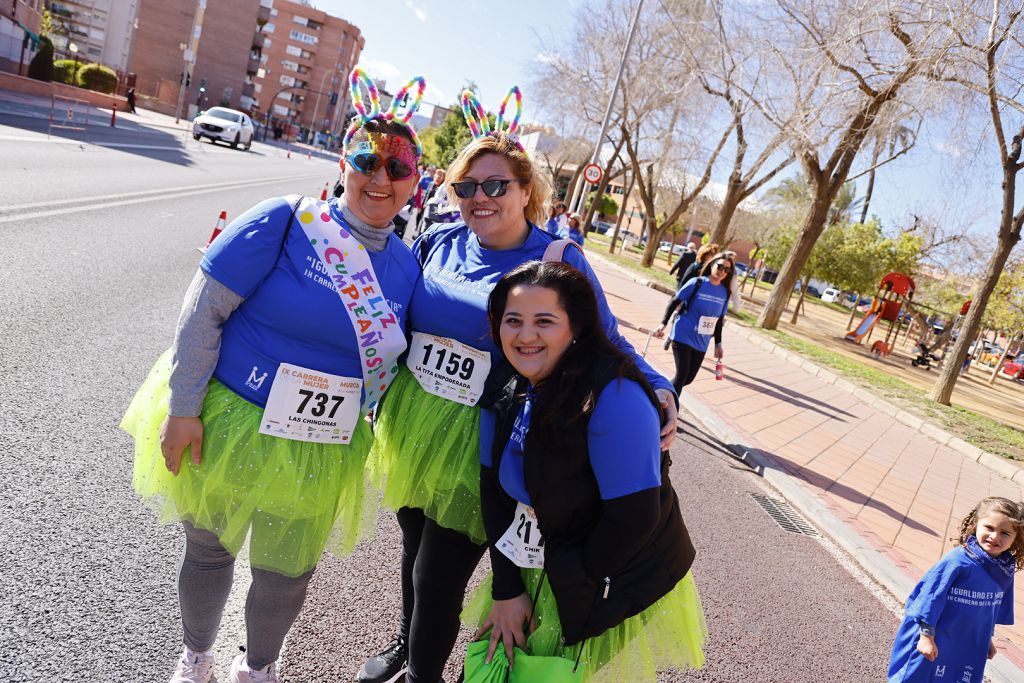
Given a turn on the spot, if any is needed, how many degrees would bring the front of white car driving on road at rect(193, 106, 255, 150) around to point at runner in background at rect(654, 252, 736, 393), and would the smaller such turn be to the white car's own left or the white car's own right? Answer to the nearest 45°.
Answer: approximately 45° to the white car's own left

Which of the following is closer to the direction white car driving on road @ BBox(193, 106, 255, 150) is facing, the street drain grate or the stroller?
the street drain grate

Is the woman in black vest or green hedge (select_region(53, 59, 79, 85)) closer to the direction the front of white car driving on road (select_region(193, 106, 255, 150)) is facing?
the woman in black vest

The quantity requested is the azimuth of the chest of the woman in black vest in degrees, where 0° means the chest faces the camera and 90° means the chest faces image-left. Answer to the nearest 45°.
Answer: approximately 45°

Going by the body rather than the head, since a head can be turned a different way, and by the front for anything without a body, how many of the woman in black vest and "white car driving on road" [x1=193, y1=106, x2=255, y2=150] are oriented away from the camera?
0

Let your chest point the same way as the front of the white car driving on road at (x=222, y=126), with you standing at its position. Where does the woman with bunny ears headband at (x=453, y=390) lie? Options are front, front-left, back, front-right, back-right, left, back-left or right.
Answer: front-left
